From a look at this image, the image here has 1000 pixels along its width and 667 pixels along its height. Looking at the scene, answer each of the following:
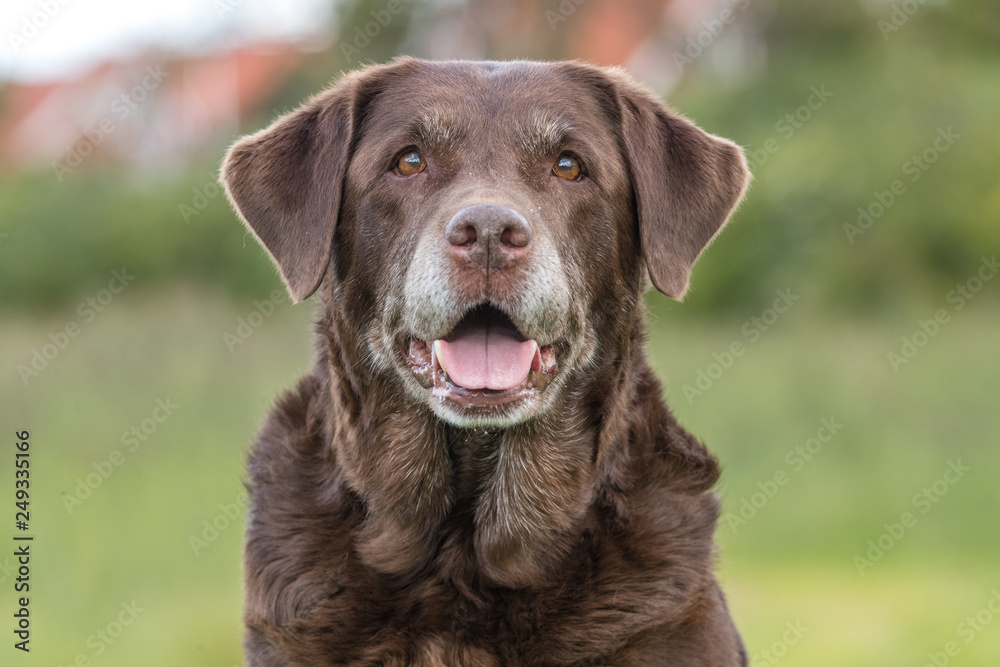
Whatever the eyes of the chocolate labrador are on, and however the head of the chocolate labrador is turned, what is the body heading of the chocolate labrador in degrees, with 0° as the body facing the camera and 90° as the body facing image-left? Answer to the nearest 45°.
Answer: approximately 0°
